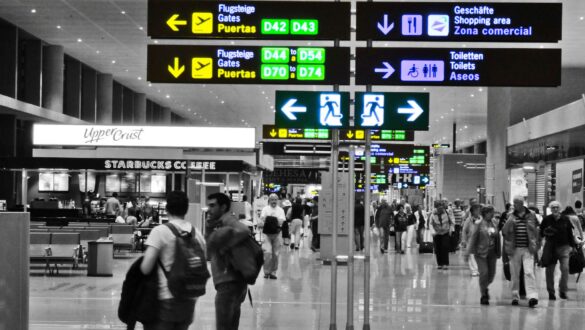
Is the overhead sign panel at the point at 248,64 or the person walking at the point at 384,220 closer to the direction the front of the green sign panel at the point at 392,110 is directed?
the overhead sign panel

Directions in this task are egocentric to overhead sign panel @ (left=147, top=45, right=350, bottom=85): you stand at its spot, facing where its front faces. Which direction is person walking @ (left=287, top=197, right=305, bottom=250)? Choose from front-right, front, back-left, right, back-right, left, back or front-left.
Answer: back

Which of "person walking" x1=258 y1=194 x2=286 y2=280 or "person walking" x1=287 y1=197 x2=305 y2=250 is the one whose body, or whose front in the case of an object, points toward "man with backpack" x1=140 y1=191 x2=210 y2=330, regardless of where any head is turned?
"person walking" x1=258 y1=194 x2=286 y2=280

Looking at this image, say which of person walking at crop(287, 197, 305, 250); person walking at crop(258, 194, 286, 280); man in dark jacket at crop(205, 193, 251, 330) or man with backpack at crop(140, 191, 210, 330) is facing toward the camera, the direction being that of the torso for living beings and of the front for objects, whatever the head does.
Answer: person walking at crop(258, 194, 286, 280)

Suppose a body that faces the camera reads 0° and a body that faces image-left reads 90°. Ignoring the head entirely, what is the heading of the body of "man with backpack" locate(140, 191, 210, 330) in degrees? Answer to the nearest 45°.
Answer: approximately 135°

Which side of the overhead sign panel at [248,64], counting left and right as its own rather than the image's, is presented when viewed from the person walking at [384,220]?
back

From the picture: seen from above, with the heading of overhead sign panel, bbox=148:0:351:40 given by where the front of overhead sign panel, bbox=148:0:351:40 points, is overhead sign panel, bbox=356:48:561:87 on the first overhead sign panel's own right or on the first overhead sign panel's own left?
on the first overhead sign panel's own left

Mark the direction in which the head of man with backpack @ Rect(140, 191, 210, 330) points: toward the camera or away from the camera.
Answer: away from the camera
